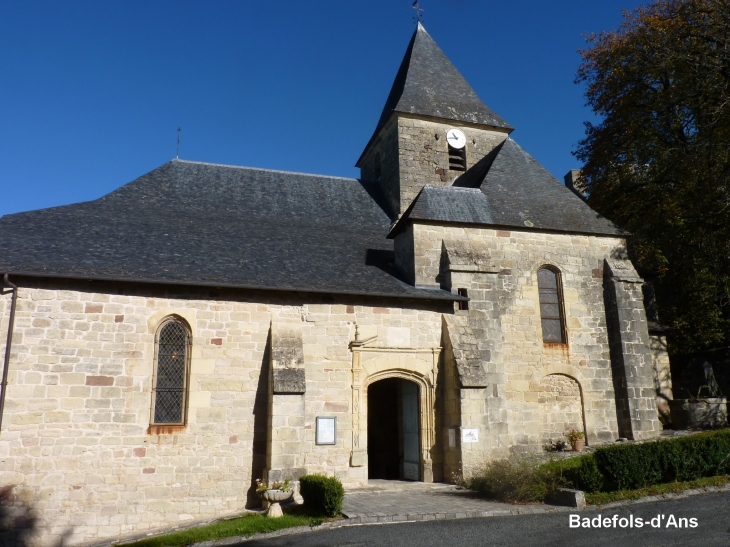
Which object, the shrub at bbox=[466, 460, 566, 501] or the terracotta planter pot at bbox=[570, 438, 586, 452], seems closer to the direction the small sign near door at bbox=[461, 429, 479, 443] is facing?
the shrub

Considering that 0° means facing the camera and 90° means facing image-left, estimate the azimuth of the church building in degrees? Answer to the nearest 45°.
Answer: approximately 0°

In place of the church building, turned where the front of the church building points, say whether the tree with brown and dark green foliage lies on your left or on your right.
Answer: on your left

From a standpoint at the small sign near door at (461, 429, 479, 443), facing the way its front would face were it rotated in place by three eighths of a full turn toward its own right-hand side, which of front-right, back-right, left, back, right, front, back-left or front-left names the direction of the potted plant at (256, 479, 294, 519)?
left

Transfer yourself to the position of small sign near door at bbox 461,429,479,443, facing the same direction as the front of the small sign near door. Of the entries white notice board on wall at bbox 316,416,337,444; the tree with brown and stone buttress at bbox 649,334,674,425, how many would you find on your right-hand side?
1

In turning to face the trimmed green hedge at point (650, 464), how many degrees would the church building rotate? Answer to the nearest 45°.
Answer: approximately 90° to its left

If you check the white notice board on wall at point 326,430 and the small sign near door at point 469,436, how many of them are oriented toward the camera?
2
